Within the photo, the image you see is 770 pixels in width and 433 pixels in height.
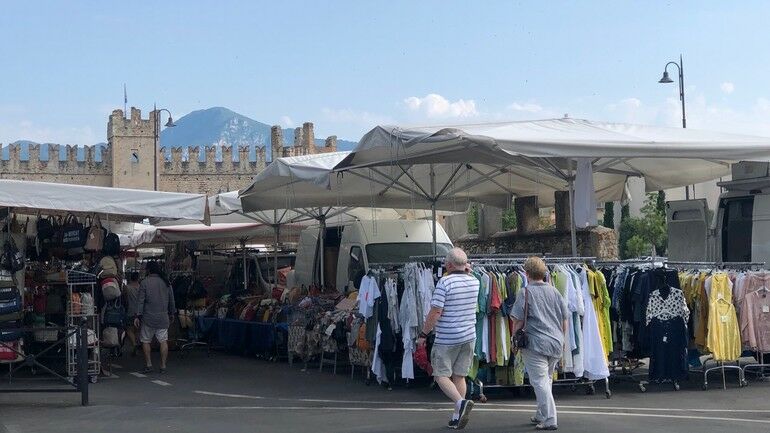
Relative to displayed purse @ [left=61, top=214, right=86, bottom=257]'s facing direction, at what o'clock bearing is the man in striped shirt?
The man in striped shirt is roughly at 11 o'clock from the displayed purse.

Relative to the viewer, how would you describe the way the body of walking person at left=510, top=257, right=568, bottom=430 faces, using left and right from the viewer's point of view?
facing away from the viewer and to the left of the viewer

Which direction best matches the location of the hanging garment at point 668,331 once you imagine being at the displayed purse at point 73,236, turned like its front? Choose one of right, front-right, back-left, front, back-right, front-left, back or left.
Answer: front-left

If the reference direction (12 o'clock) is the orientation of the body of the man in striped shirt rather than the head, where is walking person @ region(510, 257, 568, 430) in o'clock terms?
The walking person is roughly at 4 o'clock from the man in striped shirt.

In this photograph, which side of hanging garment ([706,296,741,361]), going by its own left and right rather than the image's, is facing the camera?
front

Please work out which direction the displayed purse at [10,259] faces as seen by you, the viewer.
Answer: facing the viewer

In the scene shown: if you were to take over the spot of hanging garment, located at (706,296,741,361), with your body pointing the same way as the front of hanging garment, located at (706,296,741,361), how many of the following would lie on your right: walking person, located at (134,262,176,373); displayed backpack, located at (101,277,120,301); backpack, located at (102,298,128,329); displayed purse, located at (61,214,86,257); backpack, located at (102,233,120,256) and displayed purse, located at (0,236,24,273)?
6

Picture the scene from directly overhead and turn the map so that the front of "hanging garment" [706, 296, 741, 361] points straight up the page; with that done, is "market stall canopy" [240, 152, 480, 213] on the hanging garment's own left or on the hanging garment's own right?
on the hanging garment's own right

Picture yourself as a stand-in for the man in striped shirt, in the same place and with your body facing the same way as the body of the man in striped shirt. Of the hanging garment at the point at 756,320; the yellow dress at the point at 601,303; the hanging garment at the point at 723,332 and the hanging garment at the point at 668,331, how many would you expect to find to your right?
4
